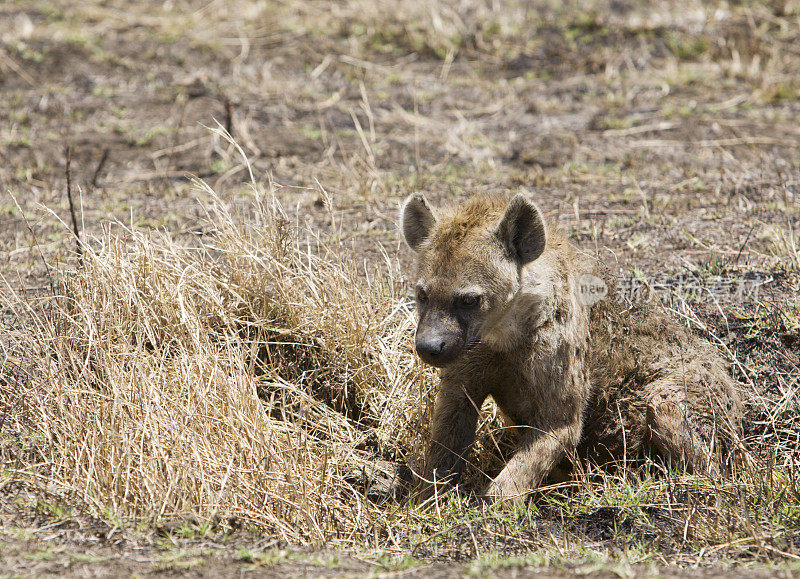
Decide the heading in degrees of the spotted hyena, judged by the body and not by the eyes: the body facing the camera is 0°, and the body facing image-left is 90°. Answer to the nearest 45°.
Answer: approximately 45°

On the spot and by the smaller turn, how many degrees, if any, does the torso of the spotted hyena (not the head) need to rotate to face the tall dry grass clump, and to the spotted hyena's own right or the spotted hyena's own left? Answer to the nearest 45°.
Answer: approximately 45° to the spotted hyena's own right
